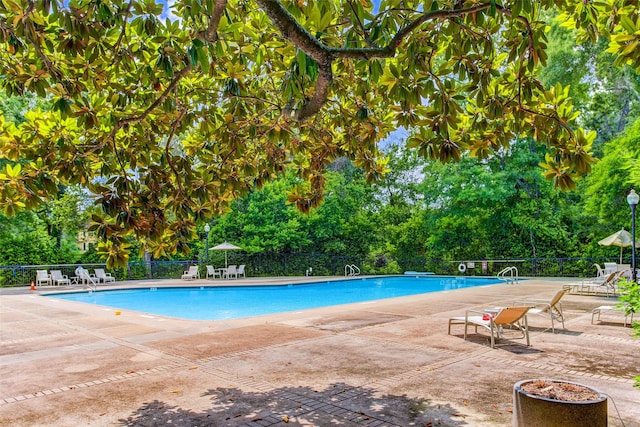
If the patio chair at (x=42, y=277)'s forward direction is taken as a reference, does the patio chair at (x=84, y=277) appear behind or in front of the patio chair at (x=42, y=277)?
in front

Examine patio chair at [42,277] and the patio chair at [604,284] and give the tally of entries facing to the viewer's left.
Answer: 1

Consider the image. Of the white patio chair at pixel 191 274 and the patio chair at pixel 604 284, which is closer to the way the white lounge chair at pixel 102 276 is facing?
the patio chair

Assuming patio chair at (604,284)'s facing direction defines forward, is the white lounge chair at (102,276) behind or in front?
in front

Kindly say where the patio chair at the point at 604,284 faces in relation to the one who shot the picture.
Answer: facing to the left of the viewer

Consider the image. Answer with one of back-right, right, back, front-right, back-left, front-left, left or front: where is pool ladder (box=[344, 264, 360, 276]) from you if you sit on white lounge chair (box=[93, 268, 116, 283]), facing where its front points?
front-left

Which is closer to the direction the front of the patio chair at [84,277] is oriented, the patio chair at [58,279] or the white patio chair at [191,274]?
the white patio chair
